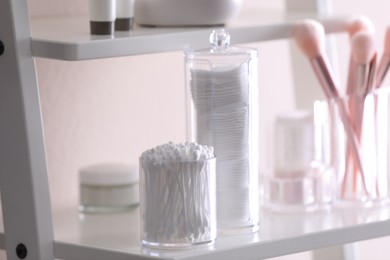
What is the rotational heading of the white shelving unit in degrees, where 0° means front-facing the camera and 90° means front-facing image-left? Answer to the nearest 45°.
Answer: approximately 315°

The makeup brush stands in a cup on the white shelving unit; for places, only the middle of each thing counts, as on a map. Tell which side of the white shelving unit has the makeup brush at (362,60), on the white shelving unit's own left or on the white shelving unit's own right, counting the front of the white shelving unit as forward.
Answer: on the white shelving unit's own left
